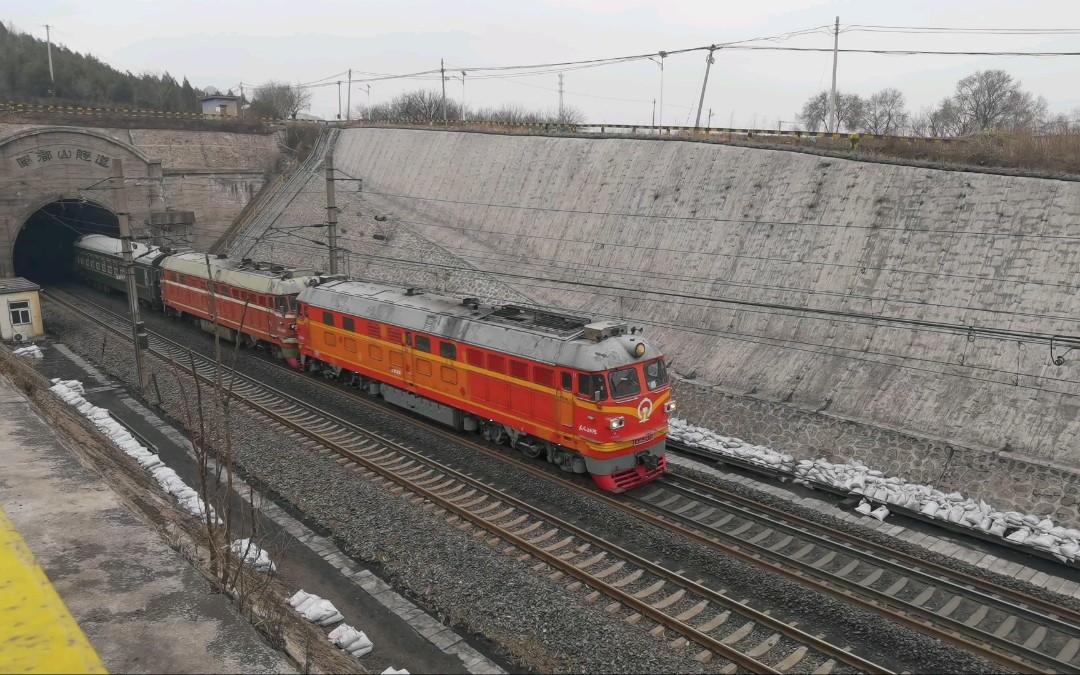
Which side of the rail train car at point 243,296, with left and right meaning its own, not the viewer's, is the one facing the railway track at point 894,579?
front

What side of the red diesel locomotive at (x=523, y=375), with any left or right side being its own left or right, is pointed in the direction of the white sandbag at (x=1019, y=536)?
front

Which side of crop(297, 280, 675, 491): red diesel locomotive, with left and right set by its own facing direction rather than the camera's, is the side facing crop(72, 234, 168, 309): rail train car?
back

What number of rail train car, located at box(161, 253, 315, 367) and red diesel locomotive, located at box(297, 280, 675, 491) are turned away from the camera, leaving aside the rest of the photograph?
0

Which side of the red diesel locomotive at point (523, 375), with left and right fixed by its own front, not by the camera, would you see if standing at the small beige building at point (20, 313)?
back

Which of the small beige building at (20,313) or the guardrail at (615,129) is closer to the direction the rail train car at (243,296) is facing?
the guardrail

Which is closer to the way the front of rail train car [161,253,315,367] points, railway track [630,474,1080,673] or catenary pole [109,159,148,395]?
the railway track

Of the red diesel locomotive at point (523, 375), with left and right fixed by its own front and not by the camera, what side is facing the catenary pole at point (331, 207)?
back

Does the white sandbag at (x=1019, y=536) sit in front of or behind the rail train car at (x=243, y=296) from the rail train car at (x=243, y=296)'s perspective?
in front

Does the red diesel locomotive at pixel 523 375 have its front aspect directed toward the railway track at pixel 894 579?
yes

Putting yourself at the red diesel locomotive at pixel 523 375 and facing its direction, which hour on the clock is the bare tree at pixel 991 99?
The bare tree is roughly at 9 o'clock from the red diesel locomotive.

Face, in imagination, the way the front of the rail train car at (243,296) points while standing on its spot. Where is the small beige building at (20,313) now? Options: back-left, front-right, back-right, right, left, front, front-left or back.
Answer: back

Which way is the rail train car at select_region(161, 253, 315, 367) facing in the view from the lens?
facing the viewer and to the right of the viewer

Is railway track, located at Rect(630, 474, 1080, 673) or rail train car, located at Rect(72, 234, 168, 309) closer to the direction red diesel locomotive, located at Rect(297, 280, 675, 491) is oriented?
the railway track

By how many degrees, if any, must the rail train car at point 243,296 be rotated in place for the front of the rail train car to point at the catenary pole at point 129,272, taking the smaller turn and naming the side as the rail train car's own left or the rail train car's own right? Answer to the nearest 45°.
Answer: approximately 90° to the rail train car's own right
